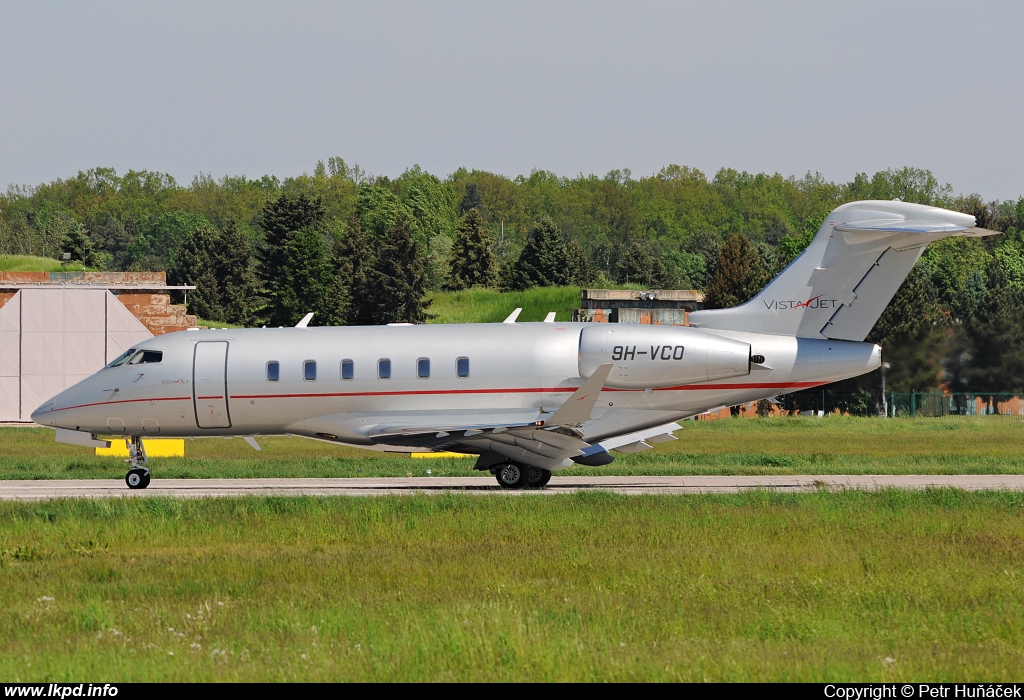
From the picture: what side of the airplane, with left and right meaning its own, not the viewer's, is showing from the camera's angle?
left
